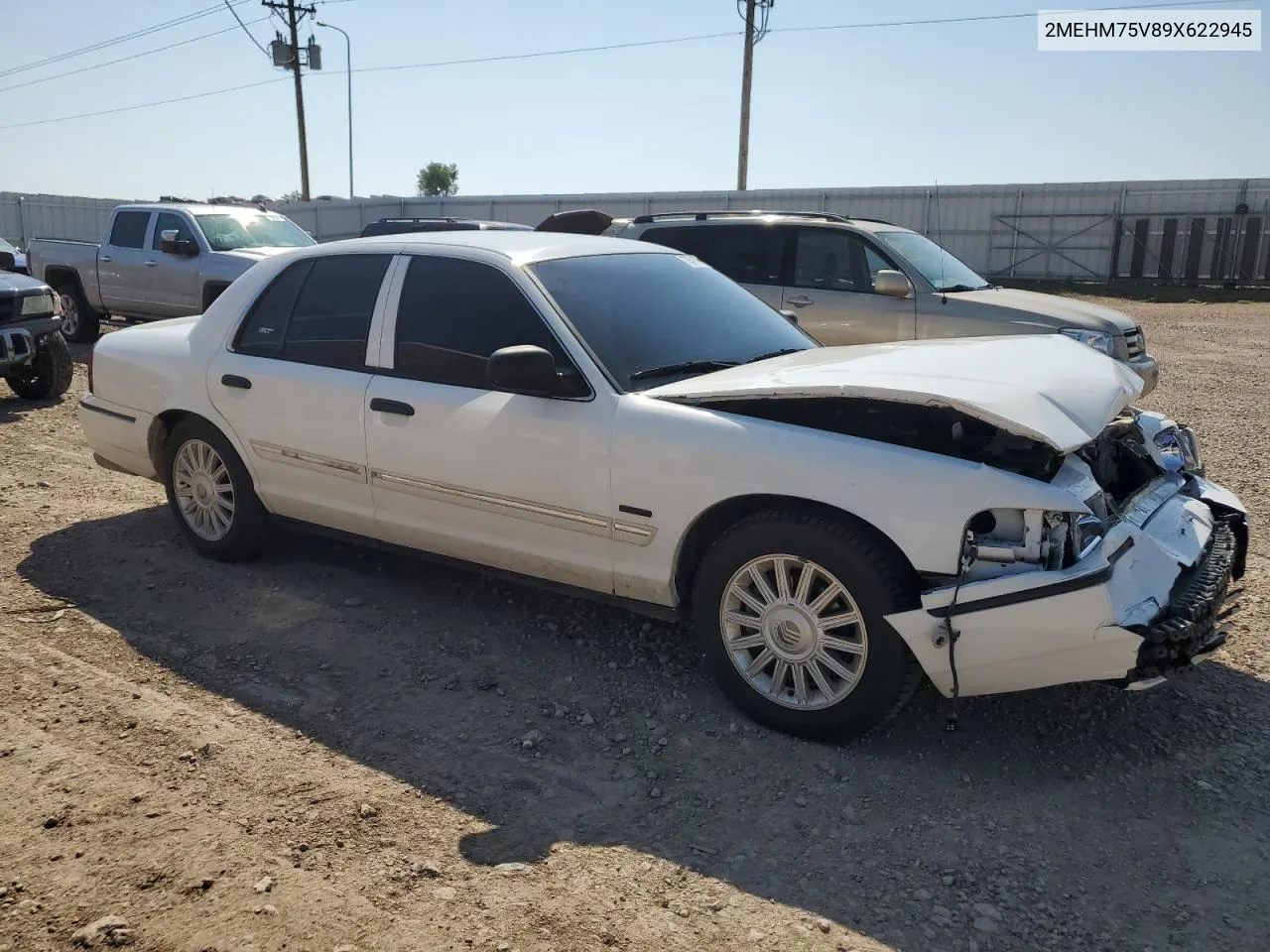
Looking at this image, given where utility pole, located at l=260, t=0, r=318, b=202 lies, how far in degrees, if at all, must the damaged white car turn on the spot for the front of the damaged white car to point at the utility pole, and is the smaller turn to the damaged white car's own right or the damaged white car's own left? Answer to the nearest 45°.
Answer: approximately 135° to the damaged white car's own left

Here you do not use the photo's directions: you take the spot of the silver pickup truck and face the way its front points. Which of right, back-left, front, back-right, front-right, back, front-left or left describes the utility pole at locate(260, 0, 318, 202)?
back-left

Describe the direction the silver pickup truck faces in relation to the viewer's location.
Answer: facing the viewer and to the right of the viewer

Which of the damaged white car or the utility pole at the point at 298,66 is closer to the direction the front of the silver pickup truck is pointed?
the damaged white car

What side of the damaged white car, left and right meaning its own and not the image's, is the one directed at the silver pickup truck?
back

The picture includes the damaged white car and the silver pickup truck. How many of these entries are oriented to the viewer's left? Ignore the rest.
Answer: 0

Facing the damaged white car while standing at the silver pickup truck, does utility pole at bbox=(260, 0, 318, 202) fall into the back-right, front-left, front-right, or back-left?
back-left

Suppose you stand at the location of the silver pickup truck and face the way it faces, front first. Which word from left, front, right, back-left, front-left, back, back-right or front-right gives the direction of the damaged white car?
front-right
